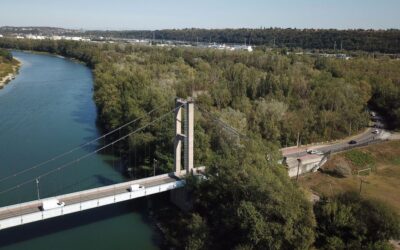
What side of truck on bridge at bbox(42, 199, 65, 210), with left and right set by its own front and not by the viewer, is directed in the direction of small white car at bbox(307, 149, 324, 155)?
front

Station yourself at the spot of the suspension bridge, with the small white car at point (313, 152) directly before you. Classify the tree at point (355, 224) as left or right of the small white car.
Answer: right

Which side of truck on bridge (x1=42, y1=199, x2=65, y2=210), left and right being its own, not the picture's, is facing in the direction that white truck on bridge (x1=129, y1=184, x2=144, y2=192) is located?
front

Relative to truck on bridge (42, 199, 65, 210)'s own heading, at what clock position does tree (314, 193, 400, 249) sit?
The tree is roughly at 1 o'clock from the truck on bridge.

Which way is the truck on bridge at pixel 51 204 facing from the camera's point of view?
to the viewer's right
